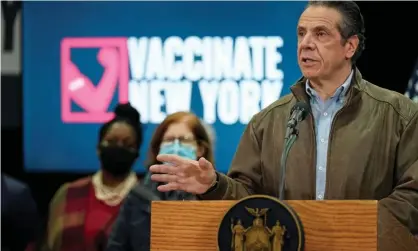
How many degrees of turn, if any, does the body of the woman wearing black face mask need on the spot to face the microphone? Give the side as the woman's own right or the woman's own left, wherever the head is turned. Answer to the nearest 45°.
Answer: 0° — they already face it

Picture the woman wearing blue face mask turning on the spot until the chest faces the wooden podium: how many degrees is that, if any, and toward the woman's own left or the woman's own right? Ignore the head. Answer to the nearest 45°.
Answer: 0° — they already face it

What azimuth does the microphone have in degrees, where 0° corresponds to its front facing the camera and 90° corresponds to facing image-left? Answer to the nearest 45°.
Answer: approximately 225°

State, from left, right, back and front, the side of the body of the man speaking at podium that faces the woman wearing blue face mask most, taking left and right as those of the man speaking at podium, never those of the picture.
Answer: right

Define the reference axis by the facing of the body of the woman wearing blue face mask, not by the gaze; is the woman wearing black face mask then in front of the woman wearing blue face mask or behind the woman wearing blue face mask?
behind

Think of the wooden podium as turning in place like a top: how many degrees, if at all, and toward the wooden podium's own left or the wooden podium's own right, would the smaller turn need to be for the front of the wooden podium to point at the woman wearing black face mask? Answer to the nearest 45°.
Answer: approximately 135° to the wooden podium's own right
